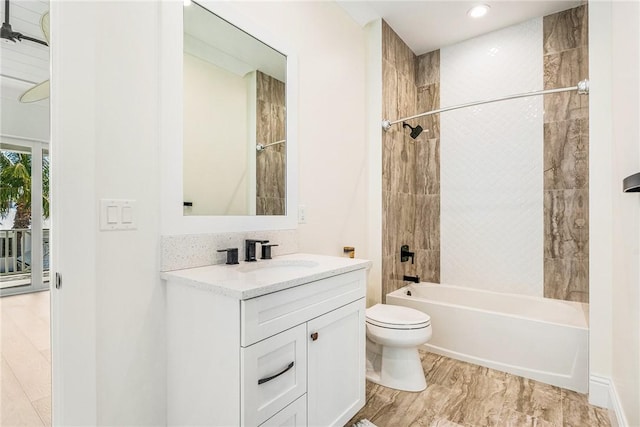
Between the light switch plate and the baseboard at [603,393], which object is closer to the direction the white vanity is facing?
the baseboard

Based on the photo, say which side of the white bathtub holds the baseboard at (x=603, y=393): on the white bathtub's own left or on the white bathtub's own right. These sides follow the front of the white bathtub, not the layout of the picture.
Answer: on the white bathtub's own left

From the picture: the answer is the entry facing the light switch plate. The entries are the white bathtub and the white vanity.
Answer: the white bathtub

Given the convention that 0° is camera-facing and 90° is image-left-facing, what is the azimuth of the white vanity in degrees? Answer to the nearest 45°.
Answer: approximately 315°

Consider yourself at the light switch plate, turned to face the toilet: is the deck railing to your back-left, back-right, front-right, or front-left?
back-left

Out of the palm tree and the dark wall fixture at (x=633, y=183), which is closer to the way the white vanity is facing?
the dark wall fixture

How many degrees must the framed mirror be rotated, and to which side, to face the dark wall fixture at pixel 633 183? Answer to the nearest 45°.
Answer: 0° — it already faces it

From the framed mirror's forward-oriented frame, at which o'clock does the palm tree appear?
The palm tree is roughly at 4 o'clock from the framed mirror.

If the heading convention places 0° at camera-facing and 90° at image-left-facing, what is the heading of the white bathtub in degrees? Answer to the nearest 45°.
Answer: approximately 45°

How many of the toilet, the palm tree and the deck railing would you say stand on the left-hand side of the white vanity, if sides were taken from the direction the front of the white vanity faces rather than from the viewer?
1

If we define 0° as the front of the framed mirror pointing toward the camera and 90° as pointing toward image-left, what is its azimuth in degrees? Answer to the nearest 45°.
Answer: approximately 315°
